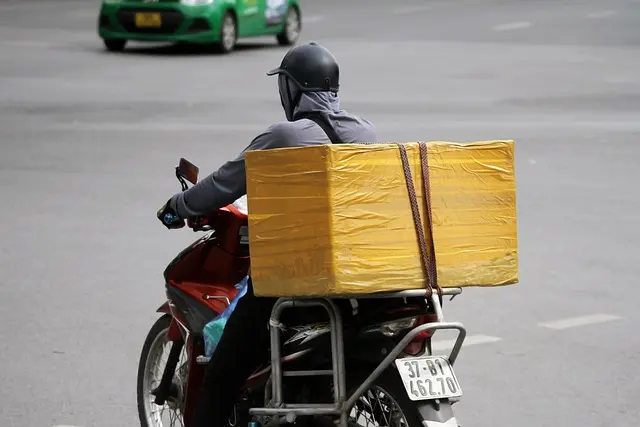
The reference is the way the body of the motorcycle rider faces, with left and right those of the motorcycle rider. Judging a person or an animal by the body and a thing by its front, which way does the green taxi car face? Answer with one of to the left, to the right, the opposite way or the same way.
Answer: to the left

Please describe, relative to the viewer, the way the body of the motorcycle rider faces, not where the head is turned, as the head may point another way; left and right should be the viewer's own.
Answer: facing away from the viewer and to the left of the viewer

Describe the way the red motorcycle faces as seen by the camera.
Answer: facing away from the viewer and to the left of the viewer

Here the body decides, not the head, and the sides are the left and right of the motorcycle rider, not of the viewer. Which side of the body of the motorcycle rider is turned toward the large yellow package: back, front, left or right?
back

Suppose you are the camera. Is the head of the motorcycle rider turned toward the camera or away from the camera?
away from the camera

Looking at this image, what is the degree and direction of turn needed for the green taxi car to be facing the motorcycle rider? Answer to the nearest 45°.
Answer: approximately 45° to its left

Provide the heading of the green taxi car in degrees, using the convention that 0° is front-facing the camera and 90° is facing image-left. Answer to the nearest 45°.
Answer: approximately 45°
